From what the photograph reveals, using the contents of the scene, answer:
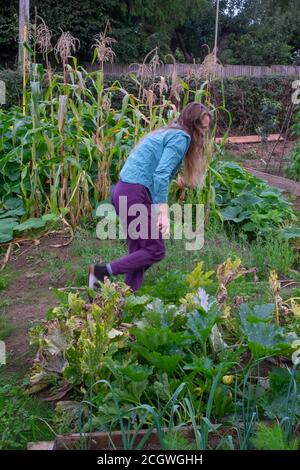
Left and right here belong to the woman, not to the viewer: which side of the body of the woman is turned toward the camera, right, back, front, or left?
right

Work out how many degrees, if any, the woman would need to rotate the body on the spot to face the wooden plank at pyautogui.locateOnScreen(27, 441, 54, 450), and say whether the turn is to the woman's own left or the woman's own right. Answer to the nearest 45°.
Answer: approximately 90° to the woman's own right

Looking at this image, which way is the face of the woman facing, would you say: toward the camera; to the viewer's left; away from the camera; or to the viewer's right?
to the viewer's right
